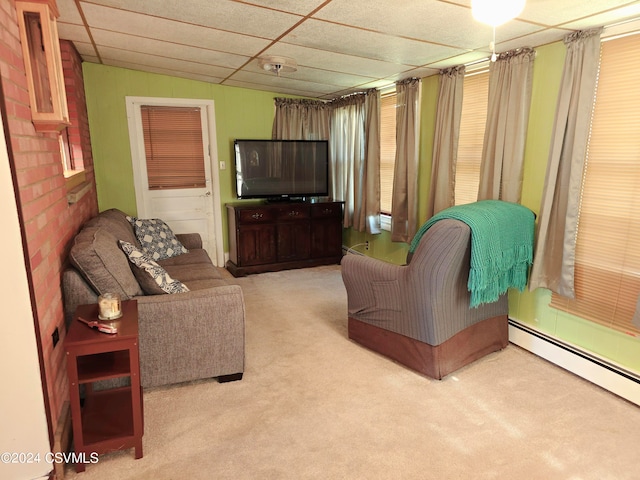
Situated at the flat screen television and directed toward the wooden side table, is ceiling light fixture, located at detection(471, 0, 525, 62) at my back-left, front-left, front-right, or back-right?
front-left

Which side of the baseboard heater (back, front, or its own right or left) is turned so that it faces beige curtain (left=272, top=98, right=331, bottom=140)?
right

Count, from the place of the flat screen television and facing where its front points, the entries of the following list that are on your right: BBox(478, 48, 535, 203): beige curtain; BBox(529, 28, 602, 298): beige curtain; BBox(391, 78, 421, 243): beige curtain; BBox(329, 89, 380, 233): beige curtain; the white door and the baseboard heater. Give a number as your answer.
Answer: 1

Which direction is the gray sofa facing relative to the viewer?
to the viewer's right

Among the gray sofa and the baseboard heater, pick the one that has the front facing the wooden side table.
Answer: the baseboard heater

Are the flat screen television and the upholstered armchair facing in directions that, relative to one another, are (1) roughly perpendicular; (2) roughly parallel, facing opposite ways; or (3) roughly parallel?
roughly parallel, facing opposite ways

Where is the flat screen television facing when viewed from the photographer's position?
facing the viewer

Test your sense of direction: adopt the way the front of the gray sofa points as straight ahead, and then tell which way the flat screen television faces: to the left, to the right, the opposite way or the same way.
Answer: to the right

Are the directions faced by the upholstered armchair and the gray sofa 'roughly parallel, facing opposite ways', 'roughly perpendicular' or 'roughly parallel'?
roughly perpendicular

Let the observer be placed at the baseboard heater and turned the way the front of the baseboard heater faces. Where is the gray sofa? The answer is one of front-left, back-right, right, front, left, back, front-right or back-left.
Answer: front

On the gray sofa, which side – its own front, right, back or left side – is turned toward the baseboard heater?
front

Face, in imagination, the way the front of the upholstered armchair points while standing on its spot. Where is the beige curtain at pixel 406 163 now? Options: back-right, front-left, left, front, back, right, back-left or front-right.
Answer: front-right

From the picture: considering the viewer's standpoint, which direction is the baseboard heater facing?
facing the viewer and to the left of the viewer

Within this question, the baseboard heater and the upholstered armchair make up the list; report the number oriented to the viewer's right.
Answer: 0

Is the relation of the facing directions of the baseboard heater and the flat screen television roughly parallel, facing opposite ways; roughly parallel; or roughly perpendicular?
roughly perpendicular

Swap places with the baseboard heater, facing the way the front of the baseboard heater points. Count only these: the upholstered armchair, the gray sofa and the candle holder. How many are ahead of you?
3

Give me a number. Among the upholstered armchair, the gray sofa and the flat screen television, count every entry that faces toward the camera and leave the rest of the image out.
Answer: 1

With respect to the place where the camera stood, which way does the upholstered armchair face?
facing away from the viewer and to the left of the viewer
